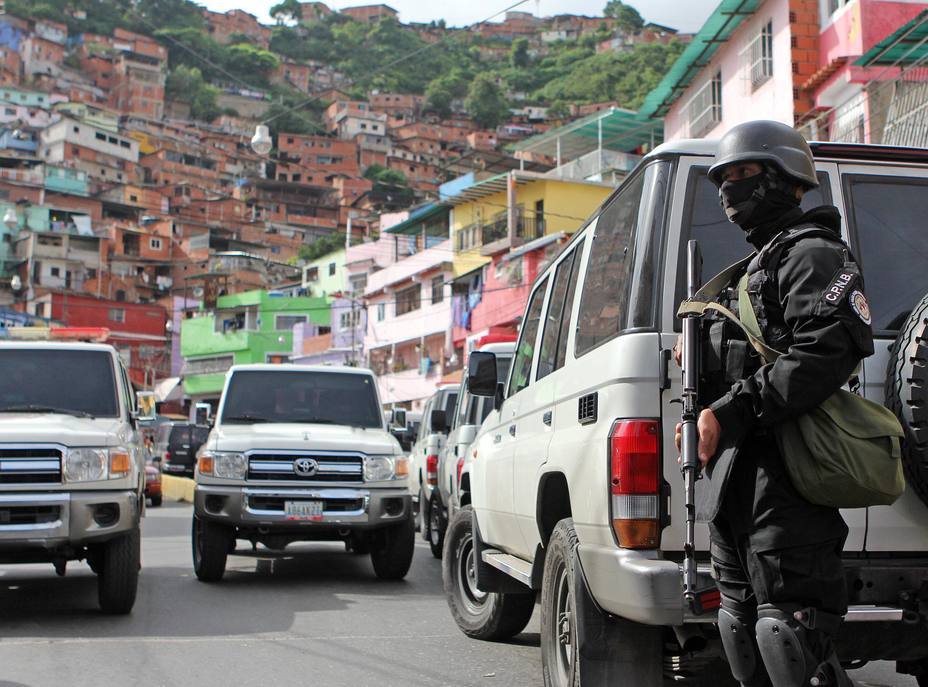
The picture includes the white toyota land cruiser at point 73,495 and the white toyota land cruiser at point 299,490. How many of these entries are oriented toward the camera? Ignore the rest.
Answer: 2

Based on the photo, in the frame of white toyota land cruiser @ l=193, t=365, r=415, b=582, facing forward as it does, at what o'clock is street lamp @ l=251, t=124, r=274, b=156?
The street lamp is roughly at 6 o'clock from the white toyota land cruiser.

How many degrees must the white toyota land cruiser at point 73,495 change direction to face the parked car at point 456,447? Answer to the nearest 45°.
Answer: approximately 135° to its left

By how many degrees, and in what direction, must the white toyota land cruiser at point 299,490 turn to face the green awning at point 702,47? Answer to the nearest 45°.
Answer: approximately 135° to its left

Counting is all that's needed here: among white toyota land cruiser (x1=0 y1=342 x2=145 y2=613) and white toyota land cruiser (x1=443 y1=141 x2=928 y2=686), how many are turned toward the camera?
1

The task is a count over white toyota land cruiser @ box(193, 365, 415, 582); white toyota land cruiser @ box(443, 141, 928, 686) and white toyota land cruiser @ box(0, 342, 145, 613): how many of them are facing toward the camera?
2

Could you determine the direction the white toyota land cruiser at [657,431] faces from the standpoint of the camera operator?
facing away from the viewer and to the left of the viewer

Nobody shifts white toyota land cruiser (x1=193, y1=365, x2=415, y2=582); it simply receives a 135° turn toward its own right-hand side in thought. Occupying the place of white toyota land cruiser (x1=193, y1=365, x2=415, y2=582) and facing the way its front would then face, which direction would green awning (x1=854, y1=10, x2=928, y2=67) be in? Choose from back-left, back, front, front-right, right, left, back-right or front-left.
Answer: right

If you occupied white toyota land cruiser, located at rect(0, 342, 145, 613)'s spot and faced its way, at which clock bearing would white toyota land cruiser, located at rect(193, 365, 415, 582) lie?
white toyota land cruiser, located at rect(193, 365, 415, 582) is roughly at 8 o'clock from white toyota land cruiser, located at rect(0, 342, 145, 613).

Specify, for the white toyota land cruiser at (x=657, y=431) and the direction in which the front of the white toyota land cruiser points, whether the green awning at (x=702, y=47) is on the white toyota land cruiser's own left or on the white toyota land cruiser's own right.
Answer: on the white toyota land cruiser's own right

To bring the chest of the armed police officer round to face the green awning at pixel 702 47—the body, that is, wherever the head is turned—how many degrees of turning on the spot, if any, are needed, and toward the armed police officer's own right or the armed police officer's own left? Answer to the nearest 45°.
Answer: approximately 135° to the armed police officer's own right

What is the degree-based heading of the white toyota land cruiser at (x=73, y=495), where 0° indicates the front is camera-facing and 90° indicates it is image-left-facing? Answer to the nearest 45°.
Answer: approximately 0°

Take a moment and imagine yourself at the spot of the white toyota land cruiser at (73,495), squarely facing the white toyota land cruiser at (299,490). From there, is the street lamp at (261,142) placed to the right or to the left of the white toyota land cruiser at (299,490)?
left

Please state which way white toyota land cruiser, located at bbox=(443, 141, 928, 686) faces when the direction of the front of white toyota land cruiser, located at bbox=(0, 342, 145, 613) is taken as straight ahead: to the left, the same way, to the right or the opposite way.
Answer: the opposite way
